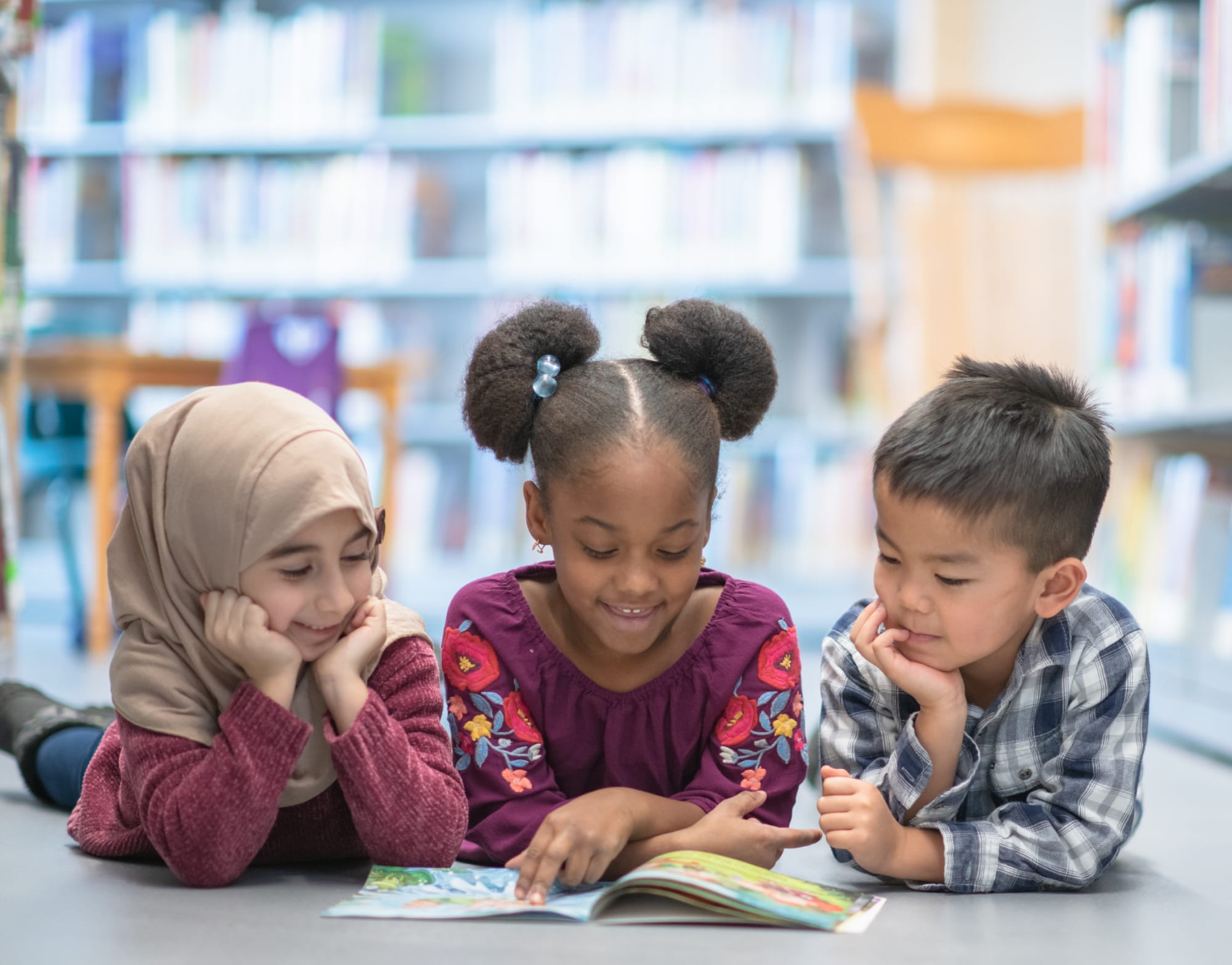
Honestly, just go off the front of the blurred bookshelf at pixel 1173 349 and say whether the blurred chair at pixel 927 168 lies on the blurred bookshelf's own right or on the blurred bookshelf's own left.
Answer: on the blurred bookshelf's own right

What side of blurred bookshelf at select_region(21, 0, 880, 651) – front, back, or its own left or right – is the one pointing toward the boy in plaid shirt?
front

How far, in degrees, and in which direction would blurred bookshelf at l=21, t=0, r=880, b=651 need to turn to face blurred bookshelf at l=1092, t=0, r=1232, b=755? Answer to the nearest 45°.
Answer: approximately 45° to its left

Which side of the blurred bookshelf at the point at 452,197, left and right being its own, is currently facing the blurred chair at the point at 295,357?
front

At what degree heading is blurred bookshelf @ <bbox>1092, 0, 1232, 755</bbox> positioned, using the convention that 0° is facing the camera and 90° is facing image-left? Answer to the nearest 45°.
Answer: approximately 45°

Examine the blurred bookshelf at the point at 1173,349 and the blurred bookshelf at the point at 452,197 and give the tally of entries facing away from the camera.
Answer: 0

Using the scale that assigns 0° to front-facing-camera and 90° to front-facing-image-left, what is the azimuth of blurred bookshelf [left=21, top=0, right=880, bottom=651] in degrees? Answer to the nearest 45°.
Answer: approximately 0°
